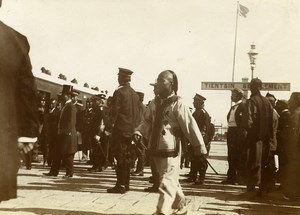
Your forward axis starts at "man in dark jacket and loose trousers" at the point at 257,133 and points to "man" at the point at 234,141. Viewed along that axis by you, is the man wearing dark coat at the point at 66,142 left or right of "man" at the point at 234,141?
left

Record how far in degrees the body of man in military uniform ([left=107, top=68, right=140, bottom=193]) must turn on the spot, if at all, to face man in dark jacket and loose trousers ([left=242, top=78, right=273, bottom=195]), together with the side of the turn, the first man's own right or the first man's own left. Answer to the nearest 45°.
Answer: approximately 135° to the first man's own right

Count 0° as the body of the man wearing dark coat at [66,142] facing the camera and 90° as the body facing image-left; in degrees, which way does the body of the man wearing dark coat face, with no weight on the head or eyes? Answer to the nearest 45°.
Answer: approximately 90°

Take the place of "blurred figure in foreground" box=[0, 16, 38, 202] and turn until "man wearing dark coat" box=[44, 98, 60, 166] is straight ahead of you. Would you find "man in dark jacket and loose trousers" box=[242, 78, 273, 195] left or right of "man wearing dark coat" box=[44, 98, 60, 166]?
right

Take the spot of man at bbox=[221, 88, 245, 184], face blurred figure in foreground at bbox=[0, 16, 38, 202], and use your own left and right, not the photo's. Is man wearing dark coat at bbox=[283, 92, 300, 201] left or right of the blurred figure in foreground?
left

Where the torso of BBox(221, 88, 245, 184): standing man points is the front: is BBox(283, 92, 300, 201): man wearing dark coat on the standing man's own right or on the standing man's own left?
on the standing man's own left

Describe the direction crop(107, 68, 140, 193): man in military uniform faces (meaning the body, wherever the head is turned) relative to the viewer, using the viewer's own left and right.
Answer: facing away from the viewer and to the left of the viewer

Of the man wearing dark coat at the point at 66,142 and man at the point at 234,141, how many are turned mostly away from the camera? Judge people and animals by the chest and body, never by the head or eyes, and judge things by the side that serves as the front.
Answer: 0

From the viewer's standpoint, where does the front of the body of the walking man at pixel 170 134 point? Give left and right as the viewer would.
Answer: facing the viewer and to the left of the viewer

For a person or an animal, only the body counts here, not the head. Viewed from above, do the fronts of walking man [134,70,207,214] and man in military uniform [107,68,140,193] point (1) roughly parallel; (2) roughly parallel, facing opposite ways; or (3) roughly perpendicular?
roughly perpendicular
